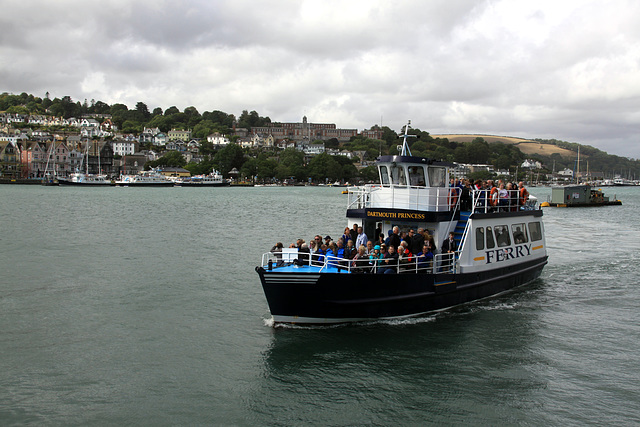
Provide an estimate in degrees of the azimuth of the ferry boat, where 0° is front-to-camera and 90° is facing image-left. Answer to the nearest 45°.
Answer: approximately 45°

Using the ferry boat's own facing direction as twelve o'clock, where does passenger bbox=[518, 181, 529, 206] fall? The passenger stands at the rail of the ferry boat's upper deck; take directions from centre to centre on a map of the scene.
The passenger is roughly at 6 o'clock from the ferry boat.
